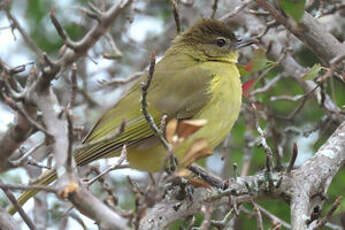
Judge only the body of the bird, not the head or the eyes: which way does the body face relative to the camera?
to the viewer's right

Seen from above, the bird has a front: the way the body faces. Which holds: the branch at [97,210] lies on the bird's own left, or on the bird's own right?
on the bird's own right
